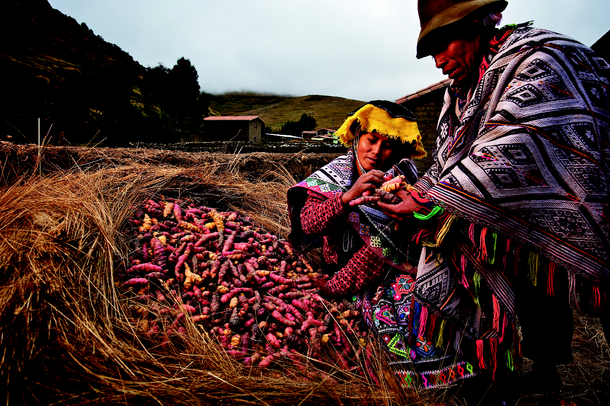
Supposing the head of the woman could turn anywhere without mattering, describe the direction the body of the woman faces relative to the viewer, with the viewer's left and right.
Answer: facing the viewer and to the right of the viewer

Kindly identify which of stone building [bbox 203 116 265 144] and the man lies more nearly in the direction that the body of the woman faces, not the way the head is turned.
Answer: the man

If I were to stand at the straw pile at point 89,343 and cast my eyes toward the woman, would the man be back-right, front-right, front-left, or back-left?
front-right

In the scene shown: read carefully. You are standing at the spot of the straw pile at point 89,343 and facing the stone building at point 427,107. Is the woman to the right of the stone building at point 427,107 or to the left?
right

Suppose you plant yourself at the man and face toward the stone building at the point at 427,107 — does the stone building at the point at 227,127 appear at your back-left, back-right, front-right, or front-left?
front-left

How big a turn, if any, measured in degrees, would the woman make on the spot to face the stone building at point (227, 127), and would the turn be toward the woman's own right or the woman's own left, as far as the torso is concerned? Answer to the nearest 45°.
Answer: approximately 180°

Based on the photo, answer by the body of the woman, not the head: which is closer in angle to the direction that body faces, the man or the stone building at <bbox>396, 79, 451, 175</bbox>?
the man
